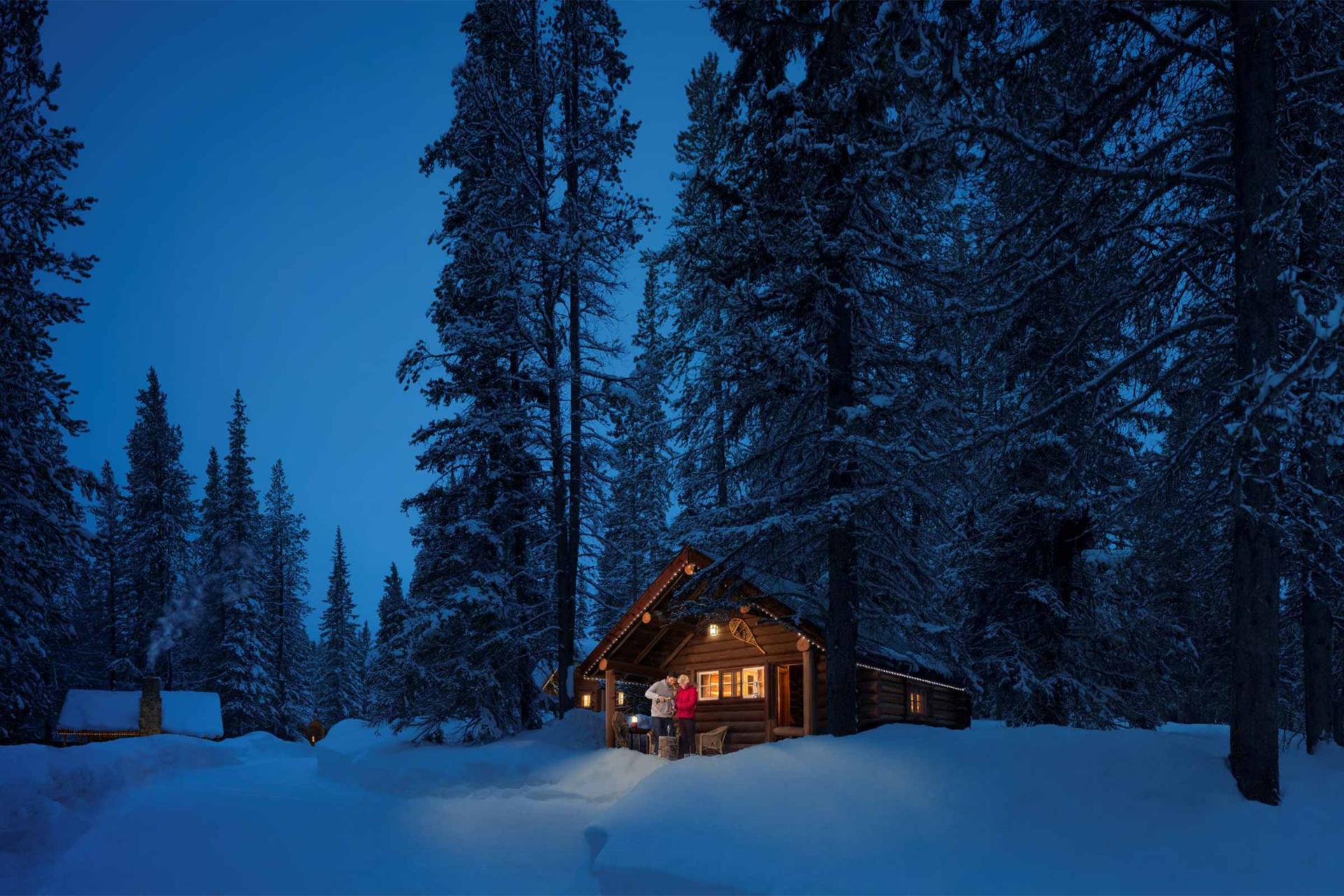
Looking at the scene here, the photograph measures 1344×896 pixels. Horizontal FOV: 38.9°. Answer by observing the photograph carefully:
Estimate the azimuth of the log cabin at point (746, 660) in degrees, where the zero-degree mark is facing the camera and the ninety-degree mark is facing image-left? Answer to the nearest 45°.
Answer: approximately 45°

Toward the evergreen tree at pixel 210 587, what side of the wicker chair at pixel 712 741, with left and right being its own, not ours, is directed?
right

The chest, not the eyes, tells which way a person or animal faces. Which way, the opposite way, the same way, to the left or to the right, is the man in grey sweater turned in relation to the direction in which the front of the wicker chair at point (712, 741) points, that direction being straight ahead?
to the left

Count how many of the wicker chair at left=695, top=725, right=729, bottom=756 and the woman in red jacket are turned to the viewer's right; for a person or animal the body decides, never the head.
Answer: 0

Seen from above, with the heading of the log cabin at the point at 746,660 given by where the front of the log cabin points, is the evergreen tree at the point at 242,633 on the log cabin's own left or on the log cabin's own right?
on the log cabin's own right

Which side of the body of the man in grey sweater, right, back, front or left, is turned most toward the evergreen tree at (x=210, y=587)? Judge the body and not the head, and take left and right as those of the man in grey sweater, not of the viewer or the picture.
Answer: back
